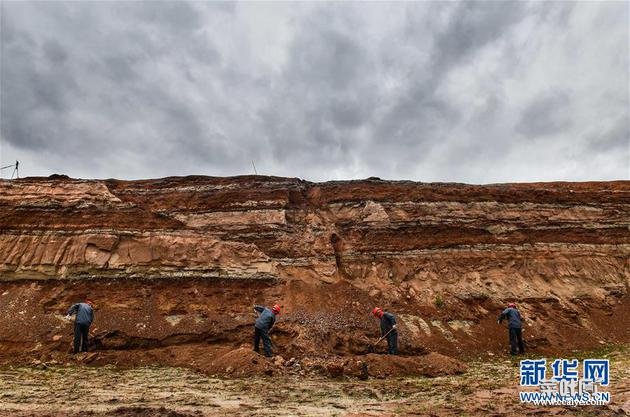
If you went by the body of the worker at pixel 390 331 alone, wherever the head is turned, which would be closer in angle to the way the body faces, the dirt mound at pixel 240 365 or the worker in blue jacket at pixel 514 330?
the dirt mound

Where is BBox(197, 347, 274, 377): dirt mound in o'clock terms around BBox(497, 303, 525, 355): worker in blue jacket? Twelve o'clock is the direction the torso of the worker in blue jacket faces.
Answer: The dirt mound is roughly at 9 o'clock from the worker in blue jacket.

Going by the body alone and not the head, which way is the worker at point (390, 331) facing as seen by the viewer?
to the viewer's left

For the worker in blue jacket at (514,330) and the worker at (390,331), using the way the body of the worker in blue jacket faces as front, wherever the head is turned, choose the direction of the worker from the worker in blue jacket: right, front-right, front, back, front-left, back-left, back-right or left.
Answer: left

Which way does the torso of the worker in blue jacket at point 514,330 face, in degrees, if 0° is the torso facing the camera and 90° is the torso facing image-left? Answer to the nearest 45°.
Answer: approximately 135°
